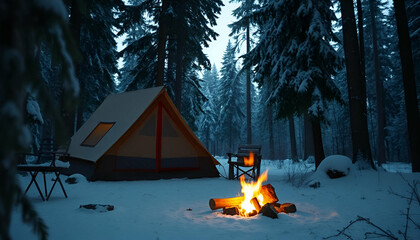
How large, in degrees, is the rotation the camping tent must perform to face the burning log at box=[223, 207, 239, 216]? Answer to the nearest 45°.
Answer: approximately 45° to its right

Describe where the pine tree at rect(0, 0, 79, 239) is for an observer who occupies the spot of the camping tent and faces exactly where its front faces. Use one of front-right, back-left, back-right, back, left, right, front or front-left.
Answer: front-right

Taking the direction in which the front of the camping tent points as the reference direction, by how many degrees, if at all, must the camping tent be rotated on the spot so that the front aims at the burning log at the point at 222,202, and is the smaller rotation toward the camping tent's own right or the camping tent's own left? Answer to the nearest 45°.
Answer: approximately 45° to the camping tent's own right

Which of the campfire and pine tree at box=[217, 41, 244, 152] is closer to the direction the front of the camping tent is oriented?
the campfire

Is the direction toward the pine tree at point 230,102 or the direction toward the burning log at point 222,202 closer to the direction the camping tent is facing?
the burning log

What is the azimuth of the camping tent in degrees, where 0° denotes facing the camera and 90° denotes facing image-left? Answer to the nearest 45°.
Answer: approximately 315°

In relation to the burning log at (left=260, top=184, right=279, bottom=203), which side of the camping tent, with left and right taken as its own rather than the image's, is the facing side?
front

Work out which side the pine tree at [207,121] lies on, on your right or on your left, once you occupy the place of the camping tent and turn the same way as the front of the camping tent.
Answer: on your left

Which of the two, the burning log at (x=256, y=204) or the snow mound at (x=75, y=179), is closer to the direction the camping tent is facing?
the burning log

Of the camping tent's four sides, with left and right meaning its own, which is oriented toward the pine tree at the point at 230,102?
left
